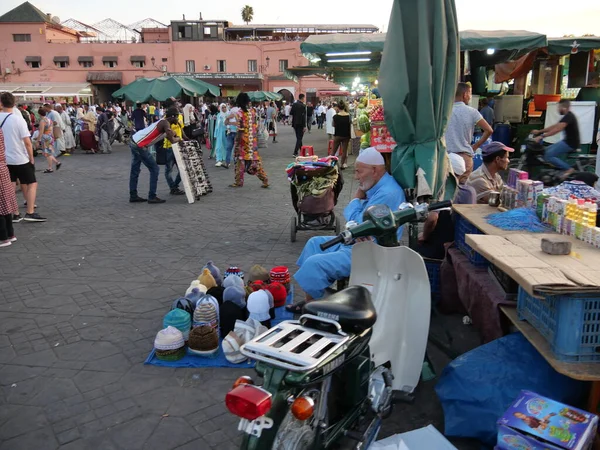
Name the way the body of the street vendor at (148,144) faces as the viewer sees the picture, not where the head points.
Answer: to the viewer's right

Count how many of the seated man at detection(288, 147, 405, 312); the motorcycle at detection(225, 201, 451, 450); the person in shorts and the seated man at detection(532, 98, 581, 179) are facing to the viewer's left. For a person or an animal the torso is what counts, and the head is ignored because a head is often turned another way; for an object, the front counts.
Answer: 2

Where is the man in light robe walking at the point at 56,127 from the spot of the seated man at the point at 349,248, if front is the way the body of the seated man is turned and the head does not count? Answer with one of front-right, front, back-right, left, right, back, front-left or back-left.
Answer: front-right

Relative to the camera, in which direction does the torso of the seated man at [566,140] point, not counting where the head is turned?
to the viewer's left

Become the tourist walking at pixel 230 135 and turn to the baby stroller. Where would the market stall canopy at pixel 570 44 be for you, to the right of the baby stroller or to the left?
left

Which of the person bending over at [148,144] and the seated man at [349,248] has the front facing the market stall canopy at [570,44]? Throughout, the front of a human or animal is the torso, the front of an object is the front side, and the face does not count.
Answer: the person bending over

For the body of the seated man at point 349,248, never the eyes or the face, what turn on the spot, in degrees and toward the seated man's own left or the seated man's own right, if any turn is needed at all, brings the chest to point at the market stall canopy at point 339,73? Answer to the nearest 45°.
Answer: approximately 90° to the seated man's own right

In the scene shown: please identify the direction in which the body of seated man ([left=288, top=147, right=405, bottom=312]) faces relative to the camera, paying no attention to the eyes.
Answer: to the viewer's left

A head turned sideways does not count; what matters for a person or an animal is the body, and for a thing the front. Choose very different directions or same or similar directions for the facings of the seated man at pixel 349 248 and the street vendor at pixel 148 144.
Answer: very different directions

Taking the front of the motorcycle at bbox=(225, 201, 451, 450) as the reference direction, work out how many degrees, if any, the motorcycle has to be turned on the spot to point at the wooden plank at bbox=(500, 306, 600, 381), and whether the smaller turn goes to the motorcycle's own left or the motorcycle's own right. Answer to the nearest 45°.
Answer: approximately 45° to the motorcycle's own right

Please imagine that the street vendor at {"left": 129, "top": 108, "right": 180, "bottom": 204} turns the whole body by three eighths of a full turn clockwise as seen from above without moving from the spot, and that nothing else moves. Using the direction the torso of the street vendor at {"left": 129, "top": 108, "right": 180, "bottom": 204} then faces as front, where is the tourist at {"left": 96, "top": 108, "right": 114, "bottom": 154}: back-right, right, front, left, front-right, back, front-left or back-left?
back-right

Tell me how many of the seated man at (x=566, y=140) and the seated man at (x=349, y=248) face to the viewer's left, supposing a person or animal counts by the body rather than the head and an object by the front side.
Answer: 2
